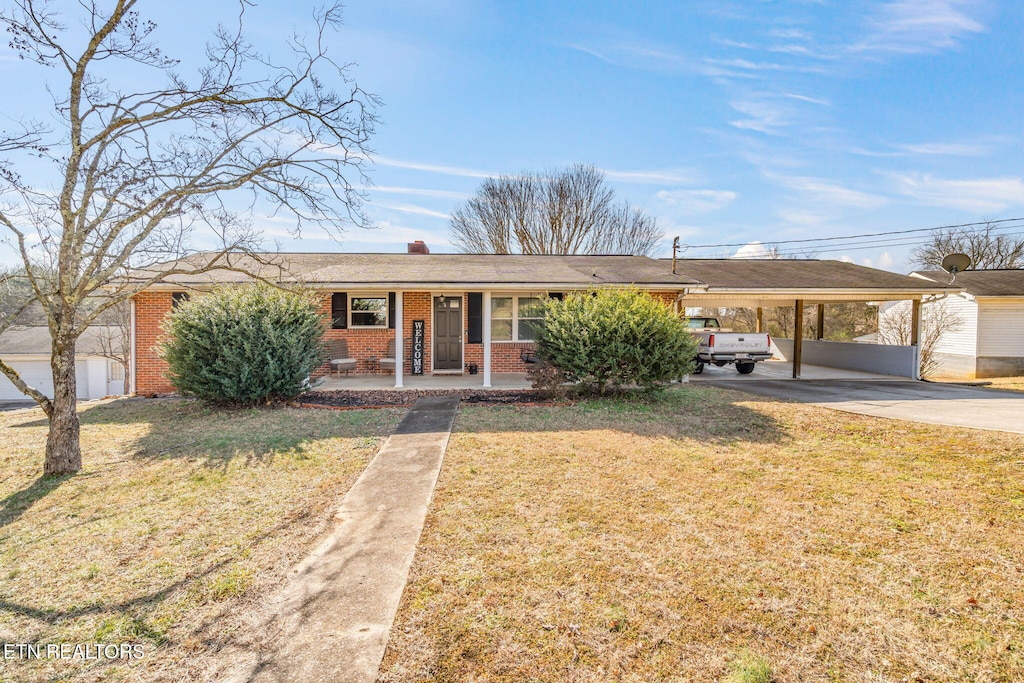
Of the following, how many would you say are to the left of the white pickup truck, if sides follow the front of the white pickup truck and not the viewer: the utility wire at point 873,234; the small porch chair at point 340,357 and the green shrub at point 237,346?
2

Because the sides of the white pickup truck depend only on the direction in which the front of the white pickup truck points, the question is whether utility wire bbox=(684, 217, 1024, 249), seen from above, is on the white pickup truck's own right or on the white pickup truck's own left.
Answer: on the white pickup truck's own right

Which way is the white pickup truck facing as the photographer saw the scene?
facing away from the viewer and to the left of the viewer

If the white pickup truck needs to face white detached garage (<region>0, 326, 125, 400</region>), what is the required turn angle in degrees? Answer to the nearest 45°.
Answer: approximately 45° to its left

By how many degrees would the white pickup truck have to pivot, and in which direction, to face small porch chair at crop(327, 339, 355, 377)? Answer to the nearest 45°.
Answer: approximately 90° to its left

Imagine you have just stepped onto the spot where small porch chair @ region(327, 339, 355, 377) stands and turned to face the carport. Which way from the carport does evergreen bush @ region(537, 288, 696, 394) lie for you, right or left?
right

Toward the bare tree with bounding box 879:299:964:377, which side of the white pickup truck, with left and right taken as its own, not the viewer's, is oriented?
right

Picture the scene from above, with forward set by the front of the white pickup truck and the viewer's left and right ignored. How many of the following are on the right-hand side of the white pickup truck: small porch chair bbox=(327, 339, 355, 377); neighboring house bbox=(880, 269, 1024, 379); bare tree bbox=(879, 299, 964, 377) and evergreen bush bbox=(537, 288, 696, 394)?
2

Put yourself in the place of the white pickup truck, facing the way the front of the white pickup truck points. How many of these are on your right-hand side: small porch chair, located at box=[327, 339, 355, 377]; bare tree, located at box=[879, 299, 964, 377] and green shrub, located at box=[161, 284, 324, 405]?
1

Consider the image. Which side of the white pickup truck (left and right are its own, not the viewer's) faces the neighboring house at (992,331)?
right

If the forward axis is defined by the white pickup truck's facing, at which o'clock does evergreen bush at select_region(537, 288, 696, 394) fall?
The evergreen bush is roughly at 8 o'clock from the white pickup truck.

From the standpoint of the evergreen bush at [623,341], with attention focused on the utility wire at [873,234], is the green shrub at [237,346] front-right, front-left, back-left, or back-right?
back-left

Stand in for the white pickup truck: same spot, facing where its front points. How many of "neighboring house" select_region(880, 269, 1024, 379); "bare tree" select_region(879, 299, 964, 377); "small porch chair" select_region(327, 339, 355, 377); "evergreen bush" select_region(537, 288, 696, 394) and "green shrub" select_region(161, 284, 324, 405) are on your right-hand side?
2

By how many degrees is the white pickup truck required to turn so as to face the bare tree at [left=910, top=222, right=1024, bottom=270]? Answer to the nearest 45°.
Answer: approximately 90° to its right

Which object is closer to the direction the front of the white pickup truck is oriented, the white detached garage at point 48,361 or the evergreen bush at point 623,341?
the white detached garage

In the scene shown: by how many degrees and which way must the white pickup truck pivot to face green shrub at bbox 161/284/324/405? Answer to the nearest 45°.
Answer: approximately 90° to its left
